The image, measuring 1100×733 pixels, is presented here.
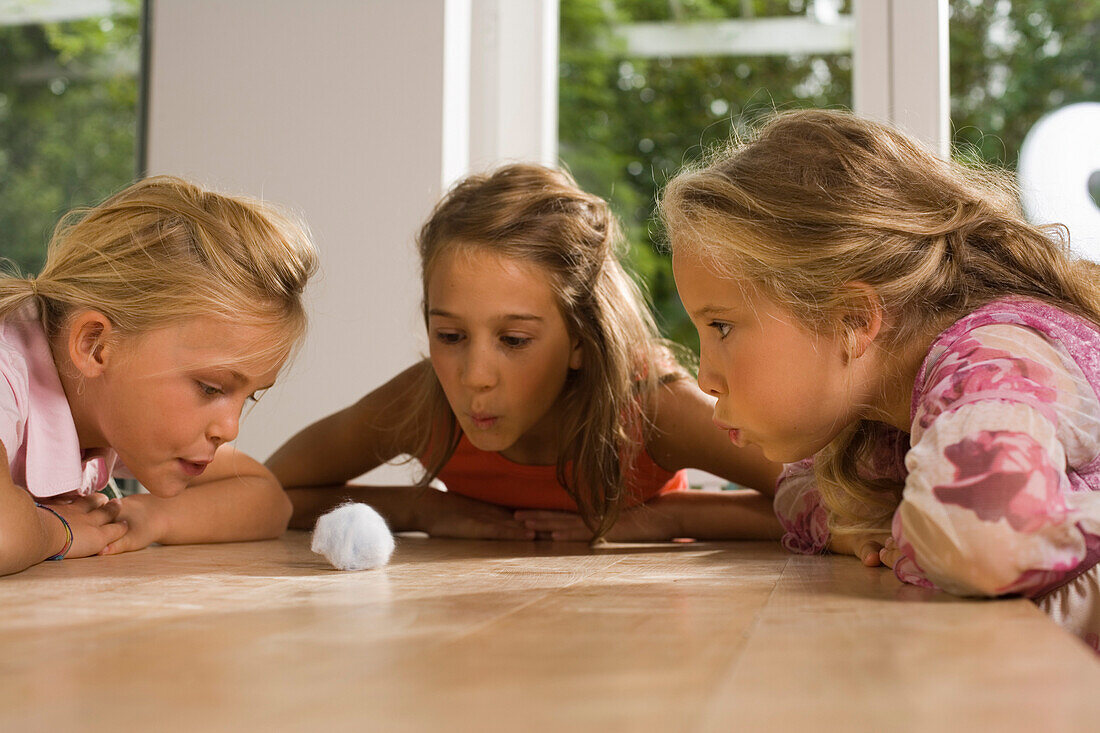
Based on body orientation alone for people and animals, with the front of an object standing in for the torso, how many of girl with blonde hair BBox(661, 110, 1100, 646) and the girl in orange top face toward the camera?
1

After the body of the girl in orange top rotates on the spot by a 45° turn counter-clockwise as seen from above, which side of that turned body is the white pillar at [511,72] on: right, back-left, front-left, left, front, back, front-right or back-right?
back-left

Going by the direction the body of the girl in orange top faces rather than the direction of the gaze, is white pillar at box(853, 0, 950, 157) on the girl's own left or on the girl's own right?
on the girl's own left

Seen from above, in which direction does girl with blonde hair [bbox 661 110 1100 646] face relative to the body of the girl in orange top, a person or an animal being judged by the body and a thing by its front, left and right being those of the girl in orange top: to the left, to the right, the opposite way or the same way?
to the right

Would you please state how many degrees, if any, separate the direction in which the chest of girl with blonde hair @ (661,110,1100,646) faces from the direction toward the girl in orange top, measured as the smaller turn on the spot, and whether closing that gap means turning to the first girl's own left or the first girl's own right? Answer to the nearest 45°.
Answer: approximately 45° to the first girl's own right

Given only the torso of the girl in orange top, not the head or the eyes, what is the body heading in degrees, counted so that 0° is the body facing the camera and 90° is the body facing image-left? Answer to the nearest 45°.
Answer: approximately 0°

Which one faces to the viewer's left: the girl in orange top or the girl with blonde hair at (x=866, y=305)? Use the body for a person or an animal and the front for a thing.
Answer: the girl with blonde hair

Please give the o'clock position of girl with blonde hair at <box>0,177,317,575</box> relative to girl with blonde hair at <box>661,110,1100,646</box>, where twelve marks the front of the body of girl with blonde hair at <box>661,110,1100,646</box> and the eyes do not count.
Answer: girl with blonde hair at <box>0,177,317,575</box> is roughly at 12 o'clock from girl with blonde hair at <box>661,110,1100,646</box>.

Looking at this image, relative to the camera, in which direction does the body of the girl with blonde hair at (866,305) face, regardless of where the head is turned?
to the viewer's left

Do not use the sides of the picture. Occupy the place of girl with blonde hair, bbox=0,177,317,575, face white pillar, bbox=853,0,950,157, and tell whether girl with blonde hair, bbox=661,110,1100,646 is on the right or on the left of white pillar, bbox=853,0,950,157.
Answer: right
